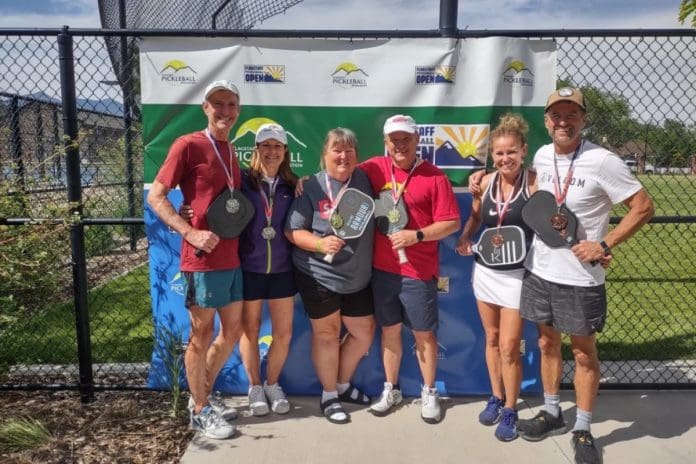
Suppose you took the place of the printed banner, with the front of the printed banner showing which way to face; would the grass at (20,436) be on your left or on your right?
on your right

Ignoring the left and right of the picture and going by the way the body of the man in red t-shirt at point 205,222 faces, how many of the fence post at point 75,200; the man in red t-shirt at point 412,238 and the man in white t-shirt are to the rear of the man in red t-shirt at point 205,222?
1

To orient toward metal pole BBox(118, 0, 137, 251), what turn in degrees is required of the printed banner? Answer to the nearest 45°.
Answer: approximately 135° to its right

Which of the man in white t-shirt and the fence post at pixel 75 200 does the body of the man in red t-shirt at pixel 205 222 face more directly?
the man in white t-shirt

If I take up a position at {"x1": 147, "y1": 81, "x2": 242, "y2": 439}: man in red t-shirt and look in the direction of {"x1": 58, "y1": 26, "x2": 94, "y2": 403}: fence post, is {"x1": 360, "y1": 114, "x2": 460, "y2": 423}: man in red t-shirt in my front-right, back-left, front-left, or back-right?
back-right

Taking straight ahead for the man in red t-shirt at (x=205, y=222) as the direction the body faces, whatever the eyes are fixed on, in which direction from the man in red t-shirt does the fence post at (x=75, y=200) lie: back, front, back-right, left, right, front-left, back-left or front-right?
back
